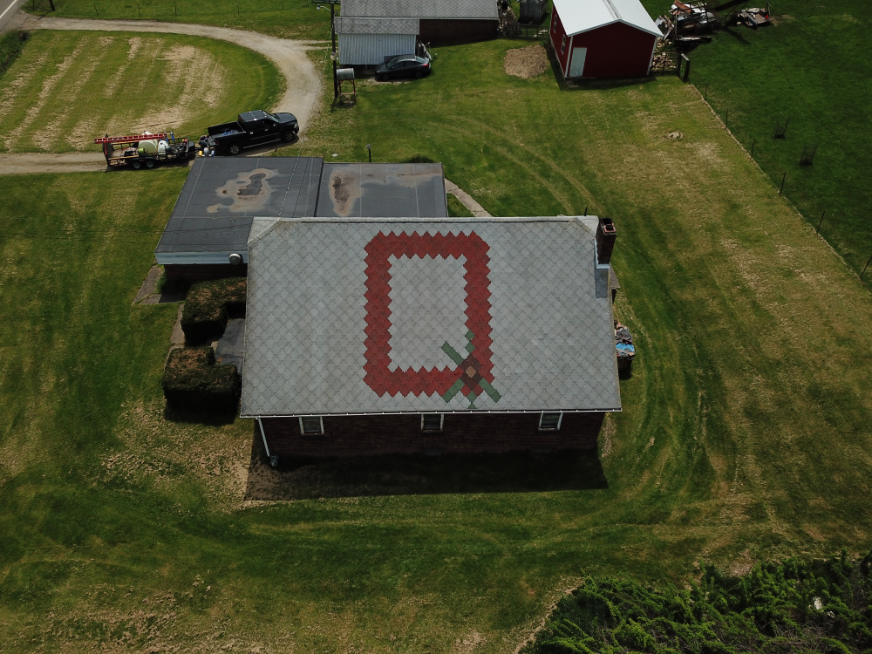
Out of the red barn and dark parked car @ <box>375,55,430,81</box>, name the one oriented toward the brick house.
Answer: the red barn

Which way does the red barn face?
toward the camera

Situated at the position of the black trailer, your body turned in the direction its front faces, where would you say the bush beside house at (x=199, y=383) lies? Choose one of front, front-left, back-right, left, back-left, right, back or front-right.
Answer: right

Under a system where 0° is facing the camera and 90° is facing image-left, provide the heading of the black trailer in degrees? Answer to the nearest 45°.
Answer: approximately 270°

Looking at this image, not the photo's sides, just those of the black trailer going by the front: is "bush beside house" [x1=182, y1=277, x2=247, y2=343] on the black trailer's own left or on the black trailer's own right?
on the black trailer's own right

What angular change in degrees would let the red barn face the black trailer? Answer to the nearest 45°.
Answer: approximately 45° to its right

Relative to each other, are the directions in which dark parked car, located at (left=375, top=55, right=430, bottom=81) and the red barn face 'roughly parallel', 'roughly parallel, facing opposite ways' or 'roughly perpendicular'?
roughly perpendicular

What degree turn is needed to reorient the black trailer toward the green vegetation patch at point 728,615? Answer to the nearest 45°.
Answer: approximately 90° to its right
